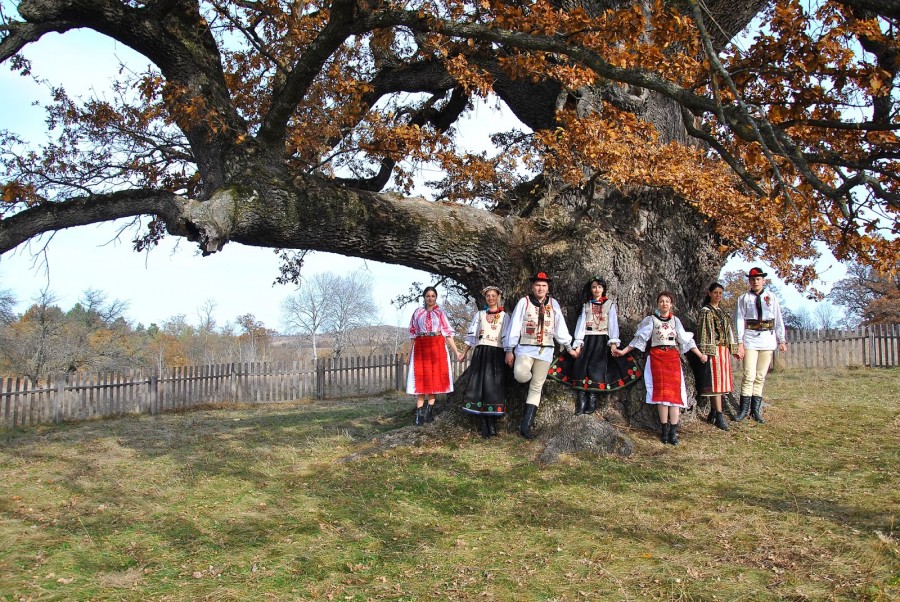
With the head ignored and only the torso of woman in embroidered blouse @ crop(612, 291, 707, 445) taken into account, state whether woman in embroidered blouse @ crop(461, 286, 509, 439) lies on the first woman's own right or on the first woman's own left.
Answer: on the first woman's own right

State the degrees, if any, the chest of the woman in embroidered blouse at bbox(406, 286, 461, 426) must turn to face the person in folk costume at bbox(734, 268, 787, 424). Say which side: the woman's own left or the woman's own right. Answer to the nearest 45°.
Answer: approximately 90° to the woman's own left

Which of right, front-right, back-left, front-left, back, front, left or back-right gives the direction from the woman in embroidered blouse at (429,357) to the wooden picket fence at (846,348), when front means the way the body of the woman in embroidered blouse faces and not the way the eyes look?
back-left

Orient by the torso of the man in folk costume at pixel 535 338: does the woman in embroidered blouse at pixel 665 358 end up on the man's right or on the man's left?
on the man's left

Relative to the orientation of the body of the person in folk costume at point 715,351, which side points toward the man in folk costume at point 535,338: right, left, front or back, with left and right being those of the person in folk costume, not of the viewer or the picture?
right

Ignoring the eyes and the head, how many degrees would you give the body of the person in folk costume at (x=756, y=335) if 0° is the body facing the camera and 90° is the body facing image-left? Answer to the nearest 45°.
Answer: approximately 0°

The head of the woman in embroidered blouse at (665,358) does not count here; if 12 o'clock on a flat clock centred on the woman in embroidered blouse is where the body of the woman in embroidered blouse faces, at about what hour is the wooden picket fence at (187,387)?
The wooden picket fence is roughly at 4 o'clock from the woman in embroidered blouse.

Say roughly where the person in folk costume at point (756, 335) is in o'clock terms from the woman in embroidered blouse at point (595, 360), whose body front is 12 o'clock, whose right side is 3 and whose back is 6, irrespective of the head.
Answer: The person in folk costume is roughly at 8 o'clock from the woman in embroidered blouse.

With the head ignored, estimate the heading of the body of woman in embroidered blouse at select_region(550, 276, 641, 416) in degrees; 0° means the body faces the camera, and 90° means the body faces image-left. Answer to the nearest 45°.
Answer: approximately 0°
